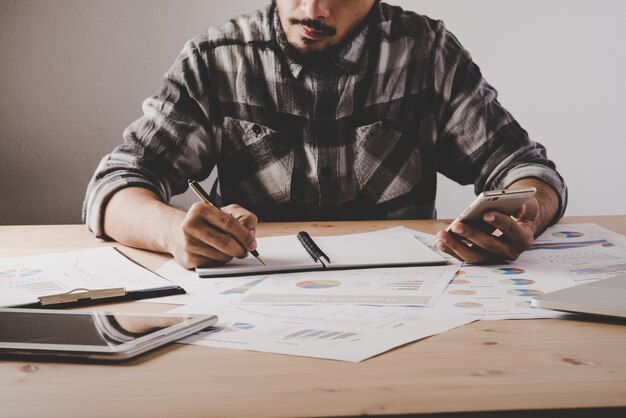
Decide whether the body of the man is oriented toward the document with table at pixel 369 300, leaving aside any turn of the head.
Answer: yes

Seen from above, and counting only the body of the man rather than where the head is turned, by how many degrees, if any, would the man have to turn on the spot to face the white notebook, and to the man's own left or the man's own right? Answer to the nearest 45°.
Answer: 0° — they already face it

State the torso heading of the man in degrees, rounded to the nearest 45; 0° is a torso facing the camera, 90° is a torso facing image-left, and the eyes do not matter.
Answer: approximately 0°

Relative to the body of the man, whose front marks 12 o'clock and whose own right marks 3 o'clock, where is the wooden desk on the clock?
The wooden desk is roughly at 12 o'clock from the man.

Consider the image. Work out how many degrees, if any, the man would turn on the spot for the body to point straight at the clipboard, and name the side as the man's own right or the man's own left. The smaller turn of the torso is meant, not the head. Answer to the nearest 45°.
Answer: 0° — they already face it
